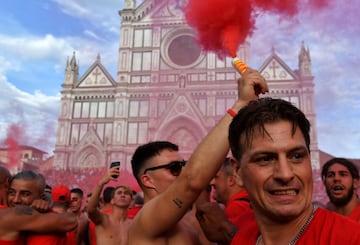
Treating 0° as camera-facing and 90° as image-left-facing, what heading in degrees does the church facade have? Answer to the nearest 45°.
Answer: approximately 0°

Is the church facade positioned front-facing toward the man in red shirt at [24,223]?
yes

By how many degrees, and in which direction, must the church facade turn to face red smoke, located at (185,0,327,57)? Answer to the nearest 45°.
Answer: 0° — it already faces it

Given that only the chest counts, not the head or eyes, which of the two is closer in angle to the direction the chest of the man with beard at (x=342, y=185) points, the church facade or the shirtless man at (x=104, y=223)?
the shirtless man

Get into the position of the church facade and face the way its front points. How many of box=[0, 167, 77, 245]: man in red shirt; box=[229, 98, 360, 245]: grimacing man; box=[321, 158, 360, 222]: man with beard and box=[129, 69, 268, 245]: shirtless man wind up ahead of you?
4

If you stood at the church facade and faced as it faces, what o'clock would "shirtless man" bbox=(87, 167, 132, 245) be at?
The shirtless man is roughly at 12 o'clock from the church facade.

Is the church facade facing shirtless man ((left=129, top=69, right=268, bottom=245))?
yes

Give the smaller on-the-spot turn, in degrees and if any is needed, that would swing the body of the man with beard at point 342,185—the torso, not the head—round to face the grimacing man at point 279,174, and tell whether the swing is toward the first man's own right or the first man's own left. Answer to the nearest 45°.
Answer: approximately 45° to the first man's own left

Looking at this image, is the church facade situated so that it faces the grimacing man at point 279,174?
yes

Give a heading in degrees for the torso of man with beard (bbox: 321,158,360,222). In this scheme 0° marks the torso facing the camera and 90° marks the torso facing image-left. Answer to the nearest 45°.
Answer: approximately 45°
